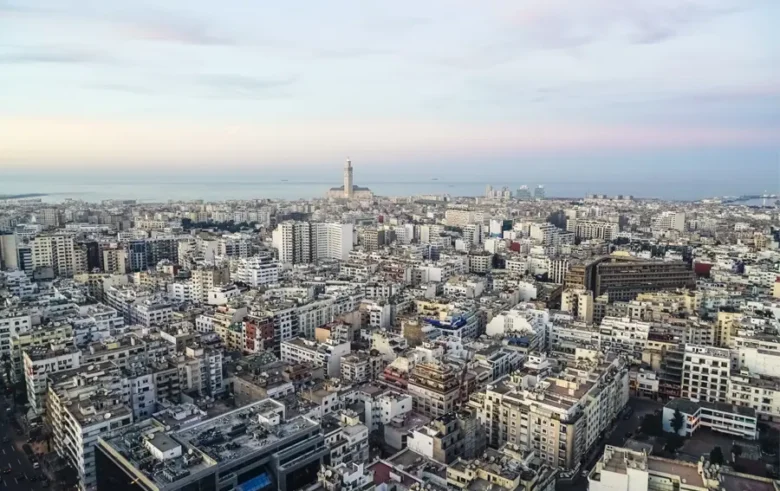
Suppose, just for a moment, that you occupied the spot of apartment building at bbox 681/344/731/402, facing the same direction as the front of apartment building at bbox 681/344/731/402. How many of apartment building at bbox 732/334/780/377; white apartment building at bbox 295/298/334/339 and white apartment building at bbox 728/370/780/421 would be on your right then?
1

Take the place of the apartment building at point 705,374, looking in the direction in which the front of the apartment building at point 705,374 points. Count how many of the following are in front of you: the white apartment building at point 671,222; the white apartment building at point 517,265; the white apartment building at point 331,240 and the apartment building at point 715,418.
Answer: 1

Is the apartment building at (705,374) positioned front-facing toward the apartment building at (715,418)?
yes

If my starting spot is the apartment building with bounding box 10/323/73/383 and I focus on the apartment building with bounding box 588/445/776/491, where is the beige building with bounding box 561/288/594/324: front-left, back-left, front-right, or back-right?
front-left

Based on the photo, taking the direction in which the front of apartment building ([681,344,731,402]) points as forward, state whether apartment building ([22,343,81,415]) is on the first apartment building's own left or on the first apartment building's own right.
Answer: on the first apartment building's own right

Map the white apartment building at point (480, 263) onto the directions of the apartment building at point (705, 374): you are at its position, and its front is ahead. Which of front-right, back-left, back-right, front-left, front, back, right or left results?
back-right

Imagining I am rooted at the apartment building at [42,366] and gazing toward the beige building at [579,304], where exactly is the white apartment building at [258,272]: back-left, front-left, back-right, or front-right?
front-left

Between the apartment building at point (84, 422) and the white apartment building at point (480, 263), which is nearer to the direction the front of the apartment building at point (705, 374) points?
the apartment building

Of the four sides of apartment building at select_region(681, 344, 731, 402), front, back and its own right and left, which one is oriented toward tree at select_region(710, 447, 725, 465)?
front

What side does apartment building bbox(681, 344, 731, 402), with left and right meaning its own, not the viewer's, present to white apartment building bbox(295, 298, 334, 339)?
right

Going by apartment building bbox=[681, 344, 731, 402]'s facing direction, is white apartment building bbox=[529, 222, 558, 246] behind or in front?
behind

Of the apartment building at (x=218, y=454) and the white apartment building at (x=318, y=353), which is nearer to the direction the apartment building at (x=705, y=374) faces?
the apartment building

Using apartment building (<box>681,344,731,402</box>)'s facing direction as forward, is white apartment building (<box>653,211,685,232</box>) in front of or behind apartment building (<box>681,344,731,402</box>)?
behind

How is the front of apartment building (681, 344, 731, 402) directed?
toward the camera

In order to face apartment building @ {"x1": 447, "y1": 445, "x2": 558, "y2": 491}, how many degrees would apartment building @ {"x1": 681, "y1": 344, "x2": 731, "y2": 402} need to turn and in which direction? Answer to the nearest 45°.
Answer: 0° — it already faces it

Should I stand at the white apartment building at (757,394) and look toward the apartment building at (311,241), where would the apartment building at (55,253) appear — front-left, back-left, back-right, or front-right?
front-left

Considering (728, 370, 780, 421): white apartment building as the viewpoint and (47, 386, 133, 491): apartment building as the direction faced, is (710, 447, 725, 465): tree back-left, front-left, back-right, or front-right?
front-left

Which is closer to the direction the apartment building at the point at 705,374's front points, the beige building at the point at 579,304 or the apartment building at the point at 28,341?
the apartment building
